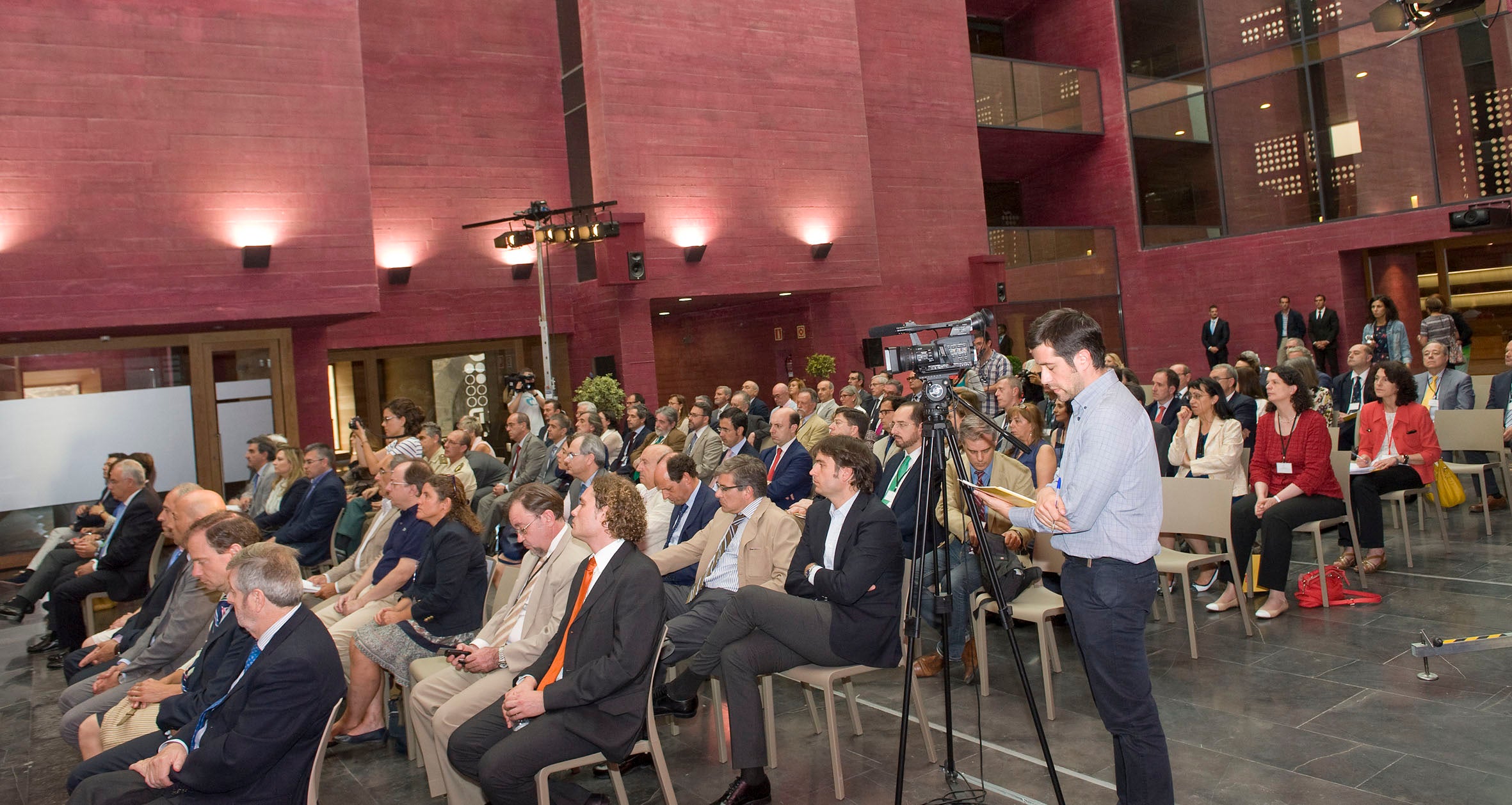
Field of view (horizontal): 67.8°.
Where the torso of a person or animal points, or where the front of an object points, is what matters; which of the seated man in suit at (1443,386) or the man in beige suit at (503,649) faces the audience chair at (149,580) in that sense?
the seated man in suit

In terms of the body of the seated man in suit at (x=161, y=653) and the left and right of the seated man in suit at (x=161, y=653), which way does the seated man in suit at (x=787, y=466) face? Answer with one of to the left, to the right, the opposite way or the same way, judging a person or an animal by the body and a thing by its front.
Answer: the same way

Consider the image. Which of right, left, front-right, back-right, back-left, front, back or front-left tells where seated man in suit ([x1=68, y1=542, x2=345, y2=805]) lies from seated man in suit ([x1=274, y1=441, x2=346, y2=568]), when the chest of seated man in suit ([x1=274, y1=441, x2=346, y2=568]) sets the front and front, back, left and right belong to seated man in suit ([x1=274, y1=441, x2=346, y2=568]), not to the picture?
left

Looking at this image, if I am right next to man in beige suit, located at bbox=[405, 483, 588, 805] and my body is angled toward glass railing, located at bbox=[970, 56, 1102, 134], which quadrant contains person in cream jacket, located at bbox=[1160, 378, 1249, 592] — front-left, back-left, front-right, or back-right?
front-right

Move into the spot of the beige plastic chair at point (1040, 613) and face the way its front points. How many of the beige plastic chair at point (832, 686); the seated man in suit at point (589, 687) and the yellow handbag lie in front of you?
2

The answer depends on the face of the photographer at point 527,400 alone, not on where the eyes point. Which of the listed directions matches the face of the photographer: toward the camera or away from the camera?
toward the camera

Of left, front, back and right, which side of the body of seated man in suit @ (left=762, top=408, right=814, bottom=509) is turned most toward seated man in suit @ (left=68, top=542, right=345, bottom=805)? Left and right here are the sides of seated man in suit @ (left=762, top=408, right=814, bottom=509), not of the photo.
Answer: front

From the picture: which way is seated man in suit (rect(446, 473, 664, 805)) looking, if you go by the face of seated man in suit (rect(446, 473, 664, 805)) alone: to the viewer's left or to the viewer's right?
to the viewer's left

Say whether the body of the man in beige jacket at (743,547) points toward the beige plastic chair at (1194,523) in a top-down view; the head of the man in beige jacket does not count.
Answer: no

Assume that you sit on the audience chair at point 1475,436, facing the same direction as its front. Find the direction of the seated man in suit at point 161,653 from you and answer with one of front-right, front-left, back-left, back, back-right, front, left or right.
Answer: front

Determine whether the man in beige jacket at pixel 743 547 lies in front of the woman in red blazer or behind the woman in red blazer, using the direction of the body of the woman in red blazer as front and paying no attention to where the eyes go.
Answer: in front

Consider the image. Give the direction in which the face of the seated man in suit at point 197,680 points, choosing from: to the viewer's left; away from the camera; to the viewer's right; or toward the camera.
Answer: to the viewer's left

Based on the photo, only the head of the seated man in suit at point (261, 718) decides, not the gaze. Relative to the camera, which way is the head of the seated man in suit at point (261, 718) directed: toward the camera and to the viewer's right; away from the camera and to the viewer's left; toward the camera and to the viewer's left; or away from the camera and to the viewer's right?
away from the camera and to the viewer's left

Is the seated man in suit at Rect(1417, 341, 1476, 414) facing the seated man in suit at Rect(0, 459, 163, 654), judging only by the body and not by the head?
yes

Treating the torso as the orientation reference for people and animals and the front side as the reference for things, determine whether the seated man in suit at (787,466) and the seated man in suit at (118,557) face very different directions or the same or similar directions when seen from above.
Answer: same or similar directions

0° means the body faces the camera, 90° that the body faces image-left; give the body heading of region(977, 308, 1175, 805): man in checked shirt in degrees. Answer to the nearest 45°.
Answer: approximately 90°

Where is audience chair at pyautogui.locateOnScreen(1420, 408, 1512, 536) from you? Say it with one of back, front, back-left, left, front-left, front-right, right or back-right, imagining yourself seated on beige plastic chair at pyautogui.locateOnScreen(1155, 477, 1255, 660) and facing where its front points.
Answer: back

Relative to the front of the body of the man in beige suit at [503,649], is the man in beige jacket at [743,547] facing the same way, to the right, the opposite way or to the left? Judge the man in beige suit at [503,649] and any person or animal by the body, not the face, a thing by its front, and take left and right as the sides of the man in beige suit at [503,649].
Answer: the same way

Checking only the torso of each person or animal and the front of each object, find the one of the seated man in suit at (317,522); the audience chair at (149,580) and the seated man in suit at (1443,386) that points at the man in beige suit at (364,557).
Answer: the seated man in suit at (1443,386)

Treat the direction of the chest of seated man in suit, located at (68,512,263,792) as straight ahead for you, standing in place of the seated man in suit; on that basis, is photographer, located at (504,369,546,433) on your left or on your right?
on your right

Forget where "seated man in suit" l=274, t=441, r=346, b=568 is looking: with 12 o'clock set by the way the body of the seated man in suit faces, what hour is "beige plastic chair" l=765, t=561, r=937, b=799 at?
The beige plastic chair is roughly at 8 o'clock from the seated man in suit.
